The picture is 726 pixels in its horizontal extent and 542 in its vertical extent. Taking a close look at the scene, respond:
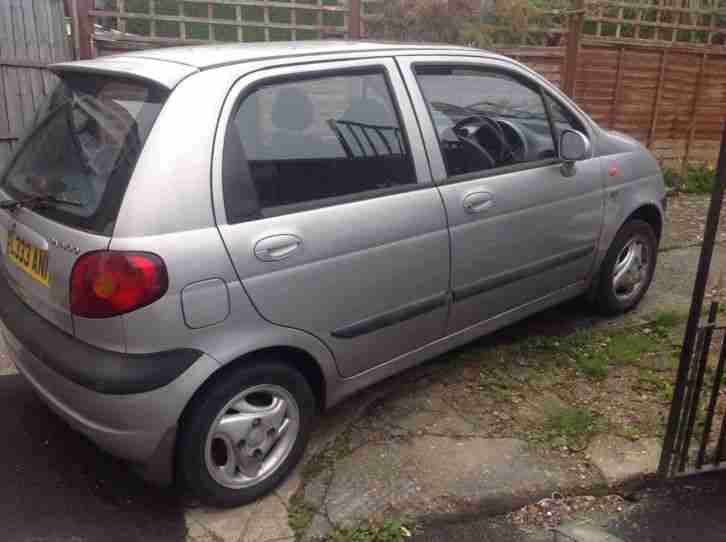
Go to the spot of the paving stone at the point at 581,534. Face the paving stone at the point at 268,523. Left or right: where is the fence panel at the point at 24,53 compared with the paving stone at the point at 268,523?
right

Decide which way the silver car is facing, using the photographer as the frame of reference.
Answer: facing away from the viewer and to the right of the viewer

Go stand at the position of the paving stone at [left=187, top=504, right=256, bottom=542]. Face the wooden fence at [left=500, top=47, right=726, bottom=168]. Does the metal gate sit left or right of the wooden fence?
right

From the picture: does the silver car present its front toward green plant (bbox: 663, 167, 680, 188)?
yes

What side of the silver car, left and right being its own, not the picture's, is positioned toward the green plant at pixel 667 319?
front

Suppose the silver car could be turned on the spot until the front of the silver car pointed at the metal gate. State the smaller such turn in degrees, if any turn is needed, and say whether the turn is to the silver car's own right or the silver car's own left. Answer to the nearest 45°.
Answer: approximately 45° to the silver car's own right

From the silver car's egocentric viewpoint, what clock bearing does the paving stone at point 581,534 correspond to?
The paving stone is roughly at 4 o'clock from the silver car.

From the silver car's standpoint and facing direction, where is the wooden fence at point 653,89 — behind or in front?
in front
